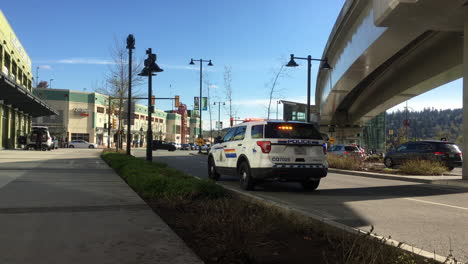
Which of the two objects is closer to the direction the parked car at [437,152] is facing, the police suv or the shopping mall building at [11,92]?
the shopping mall building

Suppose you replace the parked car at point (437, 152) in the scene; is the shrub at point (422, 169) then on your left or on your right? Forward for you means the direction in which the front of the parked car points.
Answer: on your left

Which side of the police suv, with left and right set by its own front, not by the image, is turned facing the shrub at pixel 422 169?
right

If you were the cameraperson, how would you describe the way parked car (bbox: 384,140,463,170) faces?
facing away from the viewer and to the left of the viewer

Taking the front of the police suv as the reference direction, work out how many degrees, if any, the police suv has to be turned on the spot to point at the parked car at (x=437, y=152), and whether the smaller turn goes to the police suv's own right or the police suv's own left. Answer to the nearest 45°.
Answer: approximately 90° to the police suv's own right

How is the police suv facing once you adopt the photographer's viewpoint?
facing away from the viewer and to the left of the viewer
